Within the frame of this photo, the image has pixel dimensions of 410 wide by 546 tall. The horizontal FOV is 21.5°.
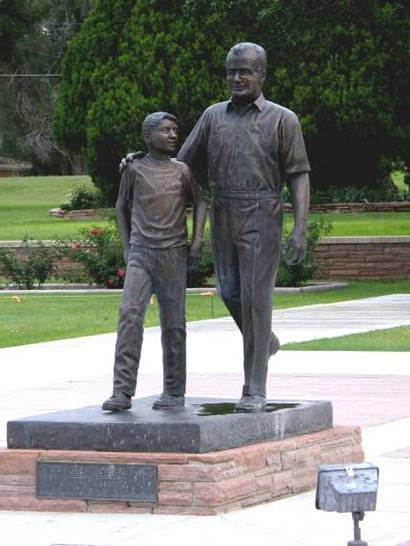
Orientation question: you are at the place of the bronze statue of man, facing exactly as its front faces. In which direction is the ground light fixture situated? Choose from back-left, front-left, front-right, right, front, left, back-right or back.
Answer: front-left

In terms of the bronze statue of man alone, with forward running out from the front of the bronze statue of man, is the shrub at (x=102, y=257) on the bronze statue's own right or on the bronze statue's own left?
on the bronze statue's own right

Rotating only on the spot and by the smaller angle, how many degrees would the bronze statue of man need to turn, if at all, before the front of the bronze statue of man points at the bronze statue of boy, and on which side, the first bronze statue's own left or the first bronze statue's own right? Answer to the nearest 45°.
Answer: approximately 45° to the first bronze statue's own right

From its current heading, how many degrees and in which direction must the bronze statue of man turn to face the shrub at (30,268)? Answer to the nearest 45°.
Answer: approximately 135° to its right

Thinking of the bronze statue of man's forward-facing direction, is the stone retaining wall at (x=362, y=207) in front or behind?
behind

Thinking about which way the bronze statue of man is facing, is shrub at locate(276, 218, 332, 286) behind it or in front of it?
behind

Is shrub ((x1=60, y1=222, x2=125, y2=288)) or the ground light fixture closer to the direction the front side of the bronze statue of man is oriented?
the ground light fixture

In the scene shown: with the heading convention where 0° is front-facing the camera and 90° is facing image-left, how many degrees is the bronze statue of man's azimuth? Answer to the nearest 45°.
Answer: approximately 45°

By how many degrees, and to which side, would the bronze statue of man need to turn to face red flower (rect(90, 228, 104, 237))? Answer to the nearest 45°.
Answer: approximately 135° to its right

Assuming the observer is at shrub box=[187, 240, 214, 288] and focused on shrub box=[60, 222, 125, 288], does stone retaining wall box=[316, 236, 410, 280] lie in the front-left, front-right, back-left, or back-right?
back-right
